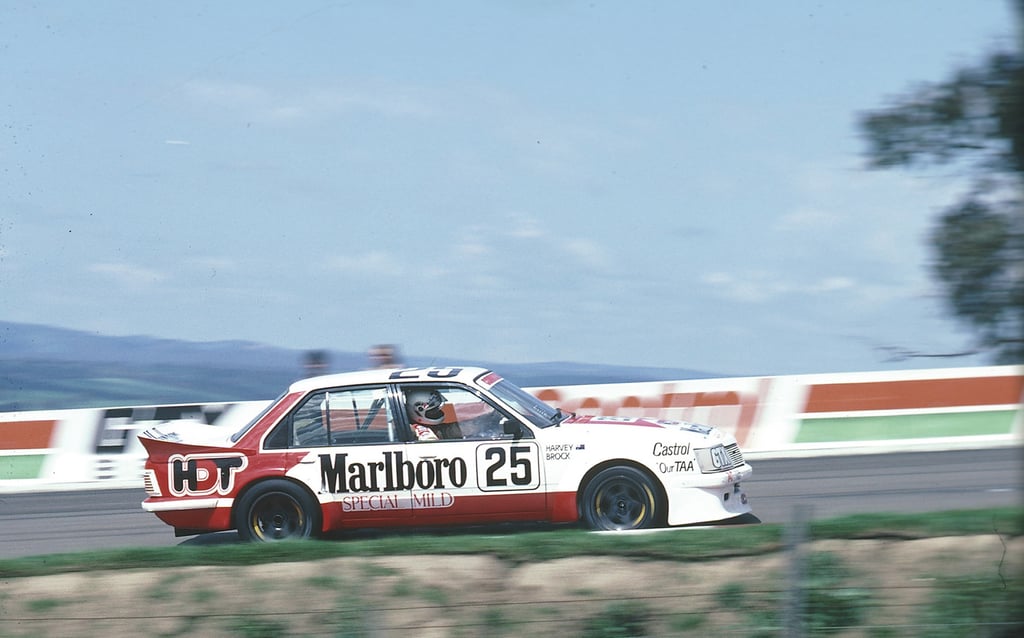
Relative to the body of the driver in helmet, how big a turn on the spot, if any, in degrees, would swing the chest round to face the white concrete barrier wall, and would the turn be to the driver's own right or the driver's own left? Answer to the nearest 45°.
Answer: approximately 45° to the driver's own left

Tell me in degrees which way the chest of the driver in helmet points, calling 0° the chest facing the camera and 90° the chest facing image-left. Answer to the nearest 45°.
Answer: approximately 270°

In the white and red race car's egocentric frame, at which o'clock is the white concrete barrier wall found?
The white concrete barrier wall is roughly at 10 o'clock from the white and red race car.

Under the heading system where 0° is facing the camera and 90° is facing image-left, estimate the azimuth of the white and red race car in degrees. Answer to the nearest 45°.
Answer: approximately 270°
